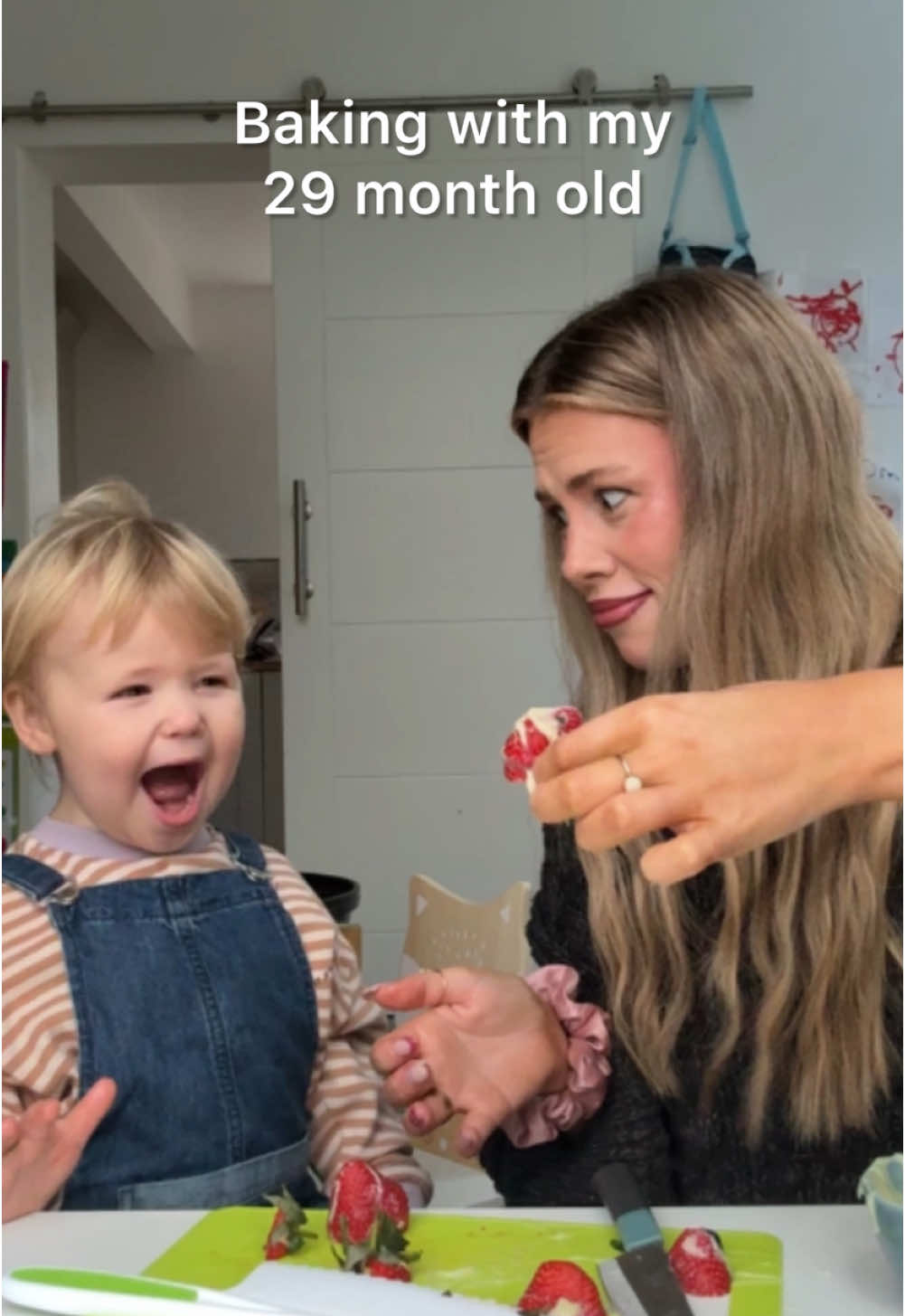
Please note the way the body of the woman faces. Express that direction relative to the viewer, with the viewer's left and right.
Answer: facing the viewer and to the left of the viewer

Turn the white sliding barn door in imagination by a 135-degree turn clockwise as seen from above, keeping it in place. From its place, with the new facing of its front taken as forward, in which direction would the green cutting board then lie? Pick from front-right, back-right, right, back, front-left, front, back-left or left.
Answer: back-left

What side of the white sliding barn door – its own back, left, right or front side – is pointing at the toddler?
front

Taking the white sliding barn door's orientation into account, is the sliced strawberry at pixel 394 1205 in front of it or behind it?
in front

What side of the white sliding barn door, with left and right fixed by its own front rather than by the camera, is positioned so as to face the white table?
front

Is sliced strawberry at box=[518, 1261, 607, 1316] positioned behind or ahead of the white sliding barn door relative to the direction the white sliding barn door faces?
ahead

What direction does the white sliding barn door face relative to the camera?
toward the camera

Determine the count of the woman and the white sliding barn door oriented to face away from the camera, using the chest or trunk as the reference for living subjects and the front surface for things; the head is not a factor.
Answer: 0

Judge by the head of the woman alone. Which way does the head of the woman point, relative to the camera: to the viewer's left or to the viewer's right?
to the viewer's left

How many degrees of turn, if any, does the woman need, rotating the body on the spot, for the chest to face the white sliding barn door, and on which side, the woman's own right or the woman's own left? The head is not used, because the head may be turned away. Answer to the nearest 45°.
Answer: approximately 135° to the woman's own right

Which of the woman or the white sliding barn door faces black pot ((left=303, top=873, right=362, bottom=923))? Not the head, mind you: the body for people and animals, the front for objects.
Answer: the white sliding barn door

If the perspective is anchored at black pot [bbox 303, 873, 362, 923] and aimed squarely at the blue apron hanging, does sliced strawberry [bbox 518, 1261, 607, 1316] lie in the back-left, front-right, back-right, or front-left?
back-right

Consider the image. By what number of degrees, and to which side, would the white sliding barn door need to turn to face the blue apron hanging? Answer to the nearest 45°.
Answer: approximately 90° to its left

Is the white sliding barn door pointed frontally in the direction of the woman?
yes

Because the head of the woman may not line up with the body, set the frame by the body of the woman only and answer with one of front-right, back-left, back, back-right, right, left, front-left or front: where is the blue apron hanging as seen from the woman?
back-right
